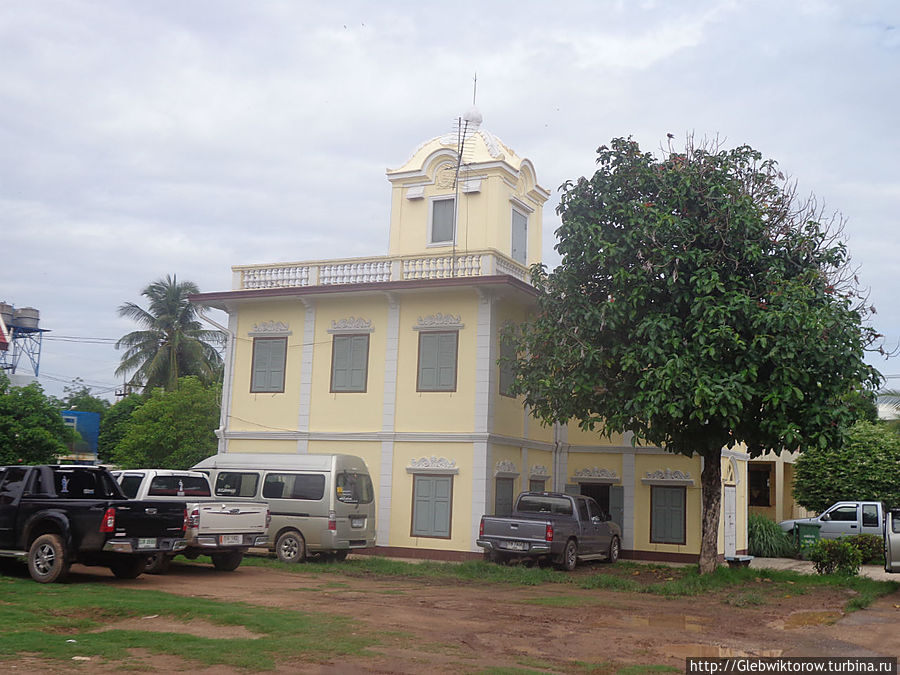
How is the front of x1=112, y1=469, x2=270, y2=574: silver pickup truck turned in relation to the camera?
facing away from the viewer and to the left of the viewer

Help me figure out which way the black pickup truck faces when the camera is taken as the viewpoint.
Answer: facing away from the viewer and to the left of the viewer

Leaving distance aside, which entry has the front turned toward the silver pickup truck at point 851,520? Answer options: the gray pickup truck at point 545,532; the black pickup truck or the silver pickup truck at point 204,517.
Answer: the gray pickup truck

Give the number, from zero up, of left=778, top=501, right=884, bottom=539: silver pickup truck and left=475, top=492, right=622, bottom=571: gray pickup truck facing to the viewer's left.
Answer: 1

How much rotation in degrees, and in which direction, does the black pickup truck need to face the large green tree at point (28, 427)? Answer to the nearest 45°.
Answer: approximately 45° to its right

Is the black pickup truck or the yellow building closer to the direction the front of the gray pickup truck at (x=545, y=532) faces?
the yellow building

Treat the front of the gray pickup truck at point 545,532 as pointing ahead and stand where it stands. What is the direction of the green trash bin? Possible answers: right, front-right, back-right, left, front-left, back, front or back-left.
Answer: front

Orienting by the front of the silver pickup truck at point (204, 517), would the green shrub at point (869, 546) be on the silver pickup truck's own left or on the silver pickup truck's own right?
on the silver pickup truck's own right

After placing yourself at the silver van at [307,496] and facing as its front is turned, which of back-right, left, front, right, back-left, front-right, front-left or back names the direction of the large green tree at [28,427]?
front

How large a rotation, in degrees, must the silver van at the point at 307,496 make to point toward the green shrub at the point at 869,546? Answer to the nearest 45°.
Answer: approximately 135° to its right

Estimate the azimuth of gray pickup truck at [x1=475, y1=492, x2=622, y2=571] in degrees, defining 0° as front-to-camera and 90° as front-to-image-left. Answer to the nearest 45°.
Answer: approximately 225°

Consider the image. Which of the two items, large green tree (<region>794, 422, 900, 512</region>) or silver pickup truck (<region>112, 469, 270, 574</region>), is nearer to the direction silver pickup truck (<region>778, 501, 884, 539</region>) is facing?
the silver pickup truck

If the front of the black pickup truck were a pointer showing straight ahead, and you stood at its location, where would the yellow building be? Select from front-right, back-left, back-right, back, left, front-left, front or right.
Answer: right

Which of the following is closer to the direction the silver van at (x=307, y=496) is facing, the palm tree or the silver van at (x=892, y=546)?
the palm tree

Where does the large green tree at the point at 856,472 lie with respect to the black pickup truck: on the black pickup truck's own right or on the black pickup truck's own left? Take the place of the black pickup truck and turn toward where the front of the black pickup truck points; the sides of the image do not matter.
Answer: on the black pickup truck's own right

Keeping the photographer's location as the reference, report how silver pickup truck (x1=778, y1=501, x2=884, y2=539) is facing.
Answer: facing to the left of the viewer

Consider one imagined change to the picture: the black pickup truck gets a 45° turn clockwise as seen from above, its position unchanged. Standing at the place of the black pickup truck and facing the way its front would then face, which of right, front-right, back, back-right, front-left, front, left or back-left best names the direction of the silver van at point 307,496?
front-right
